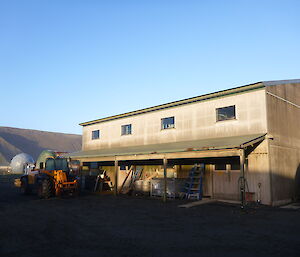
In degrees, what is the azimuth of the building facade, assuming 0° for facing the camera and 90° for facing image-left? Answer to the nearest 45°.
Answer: approximately 45°
